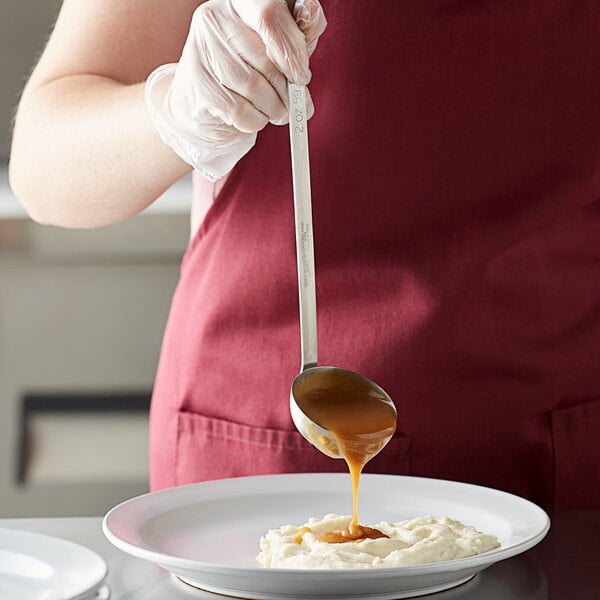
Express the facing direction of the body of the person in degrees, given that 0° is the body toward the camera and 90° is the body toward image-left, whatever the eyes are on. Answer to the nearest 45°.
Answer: approximately 0°

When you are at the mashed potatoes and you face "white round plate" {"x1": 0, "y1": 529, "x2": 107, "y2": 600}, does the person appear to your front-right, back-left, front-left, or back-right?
back-right
